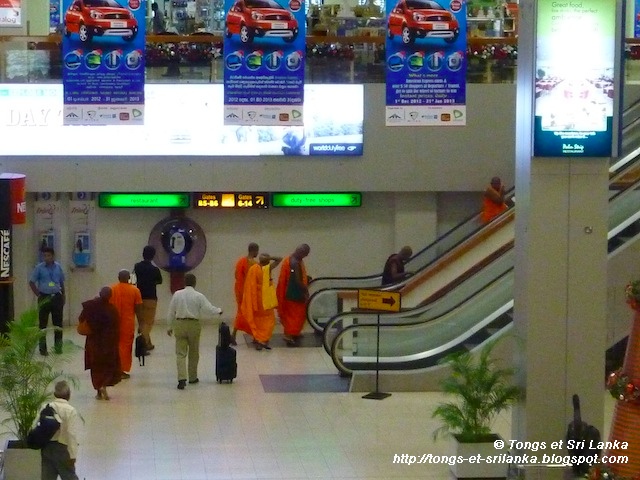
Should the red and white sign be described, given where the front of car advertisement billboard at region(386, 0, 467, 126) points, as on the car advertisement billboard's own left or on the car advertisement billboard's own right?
on the car advertisement billboard's own right

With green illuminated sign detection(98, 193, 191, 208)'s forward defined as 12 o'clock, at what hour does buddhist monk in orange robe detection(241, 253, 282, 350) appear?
The buddhist monk in orange robe is roughly at 11 o'clock from the green illuminated sign.

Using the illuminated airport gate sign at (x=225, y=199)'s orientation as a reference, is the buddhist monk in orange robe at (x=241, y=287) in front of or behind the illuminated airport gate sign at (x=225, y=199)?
in front

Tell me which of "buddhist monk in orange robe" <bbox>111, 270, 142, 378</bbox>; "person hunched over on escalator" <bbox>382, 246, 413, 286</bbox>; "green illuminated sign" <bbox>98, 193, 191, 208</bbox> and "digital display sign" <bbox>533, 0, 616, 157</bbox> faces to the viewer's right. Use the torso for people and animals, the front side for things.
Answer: the person hunched over on escalator

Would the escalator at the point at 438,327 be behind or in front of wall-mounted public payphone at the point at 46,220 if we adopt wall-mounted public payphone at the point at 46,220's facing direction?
in front

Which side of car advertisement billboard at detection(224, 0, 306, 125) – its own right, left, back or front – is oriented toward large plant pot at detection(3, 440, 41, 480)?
front

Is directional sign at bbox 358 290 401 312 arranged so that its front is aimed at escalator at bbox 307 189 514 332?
no

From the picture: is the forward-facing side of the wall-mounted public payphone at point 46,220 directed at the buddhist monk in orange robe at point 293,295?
no

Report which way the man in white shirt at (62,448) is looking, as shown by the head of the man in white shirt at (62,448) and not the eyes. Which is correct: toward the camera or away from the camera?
away from the camera

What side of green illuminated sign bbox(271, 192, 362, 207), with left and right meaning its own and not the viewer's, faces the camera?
front

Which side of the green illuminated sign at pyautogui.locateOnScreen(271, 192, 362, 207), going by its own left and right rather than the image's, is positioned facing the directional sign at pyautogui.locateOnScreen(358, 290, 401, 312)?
front

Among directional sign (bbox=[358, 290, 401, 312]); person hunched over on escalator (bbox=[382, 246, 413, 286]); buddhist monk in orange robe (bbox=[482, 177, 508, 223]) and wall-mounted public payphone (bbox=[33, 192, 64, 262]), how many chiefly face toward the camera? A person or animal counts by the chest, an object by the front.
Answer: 2

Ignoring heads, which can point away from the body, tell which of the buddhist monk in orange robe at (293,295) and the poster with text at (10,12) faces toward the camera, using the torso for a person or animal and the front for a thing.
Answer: the poster with text

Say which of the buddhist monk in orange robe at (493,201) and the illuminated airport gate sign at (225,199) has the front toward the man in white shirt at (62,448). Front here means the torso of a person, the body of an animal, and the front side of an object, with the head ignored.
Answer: the illuminated airport gate sign

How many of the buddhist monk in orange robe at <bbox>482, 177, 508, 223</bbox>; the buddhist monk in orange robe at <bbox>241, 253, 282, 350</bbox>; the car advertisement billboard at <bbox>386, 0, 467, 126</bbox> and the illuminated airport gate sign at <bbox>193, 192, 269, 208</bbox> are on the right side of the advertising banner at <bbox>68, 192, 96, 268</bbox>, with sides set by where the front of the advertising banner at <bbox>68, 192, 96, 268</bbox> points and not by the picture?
0

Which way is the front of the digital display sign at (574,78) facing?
toward the camera
